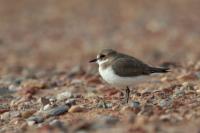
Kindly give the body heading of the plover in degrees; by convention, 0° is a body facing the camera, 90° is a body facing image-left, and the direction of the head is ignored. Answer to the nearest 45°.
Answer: approximately 90°

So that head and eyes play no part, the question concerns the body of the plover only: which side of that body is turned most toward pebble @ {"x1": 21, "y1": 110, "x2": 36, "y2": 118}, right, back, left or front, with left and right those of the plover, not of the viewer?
front

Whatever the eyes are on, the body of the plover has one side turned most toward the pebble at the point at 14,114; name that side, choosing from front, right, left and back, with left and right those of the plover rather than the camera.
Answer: front

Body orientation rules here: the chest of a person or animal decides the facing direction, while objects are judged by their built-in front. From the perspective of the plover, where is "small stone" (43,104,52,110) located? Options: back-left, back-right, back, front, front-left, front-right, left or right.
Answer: front

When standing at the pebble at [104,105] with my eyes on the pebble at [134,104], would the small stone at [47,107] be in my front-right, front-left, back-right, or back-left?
back-right

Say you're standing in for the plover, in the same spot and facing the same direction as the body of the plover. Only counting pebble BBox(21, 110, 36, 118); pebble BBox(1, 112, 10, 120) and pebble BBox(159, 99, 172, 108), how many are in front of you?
2

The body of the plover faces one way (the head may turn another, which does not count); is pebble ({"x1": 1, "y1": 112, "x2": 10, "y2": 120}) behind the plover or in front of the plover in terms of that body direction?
in front
